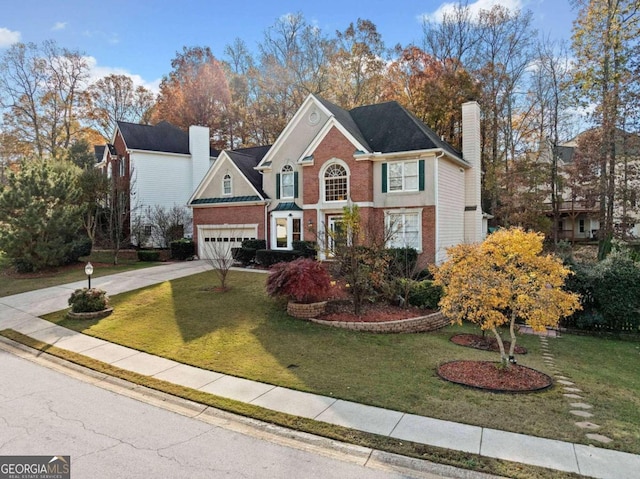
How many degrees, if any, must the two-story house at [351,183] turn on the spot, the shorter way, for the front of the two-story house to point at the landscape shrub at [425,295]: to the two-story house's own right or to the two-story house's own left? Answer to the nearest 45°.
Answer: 0° — it already faces it

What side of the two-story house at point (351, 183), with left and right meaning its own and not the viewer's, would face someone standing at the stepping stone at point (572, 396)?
front

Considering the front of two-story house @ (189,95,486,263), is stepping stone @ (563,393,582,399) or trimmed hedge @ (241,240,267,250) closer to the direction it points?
the stepping stone

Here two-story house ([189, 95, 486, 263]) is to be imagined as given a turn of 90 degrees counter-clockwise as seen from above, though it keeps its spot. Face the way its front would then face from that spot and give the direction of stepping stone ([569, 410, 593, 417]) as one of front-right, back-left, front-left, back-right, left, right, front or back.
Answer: right

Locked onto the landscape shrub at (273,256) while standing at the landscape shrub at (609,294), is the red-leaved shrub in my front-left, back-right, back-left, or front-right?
front-left

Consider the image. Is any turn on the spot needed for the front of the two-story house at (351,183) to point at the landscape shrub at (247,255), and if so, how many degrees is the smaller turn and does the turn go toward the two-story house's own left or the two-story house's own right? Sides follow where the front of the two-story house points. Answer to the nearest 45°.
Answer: approximately 90° to the two-story house's own right

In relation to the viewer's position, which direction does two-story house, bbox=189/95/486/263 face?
facing the viewer

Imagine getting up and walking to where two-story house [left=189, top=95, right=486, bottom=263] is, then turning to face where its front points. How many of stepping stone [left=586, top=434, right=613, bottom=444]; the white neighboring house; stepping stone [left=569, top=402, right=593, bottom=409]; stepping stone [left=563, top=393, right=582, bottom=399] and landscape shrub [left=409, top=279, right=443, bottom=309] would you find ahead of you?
4

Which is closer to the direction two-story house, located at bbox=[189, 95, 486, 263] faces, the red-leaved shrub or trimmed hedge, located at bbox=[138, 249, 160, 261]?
the red-leaved shrub

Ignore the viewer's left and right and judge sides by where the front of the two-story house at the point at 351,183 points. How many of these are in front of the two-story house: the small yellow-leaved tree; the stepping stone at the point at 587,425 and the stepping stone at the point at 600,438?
3

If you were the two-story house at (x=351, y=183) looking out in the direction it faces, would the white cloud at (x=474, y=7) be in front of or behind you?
behind

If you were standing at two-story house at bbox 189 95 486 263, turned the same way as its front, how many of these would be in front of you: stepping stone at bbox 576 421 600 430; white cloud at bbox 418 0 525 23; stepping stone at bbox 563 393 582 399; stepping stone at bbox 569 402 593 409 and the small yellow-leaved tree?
4

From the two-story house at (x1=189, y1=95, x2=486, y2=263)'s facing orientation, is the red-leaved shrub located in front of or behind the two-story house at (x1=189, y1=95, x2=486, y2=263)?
in front

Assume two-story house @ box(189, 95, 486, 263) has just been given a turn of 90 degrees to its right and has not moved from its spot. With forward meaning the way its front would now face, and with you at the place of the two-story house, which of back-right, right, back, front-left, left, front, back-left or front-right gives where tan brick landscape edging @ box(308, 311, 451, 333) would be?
left

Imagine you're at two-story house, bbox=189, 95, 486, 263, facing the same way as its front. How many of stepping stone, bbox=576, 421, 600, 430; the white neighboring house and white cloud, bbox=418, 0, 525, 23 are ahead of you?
1

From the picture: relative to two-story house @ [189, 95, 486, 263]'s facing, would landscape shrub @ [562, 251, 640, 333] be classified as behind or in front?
in front

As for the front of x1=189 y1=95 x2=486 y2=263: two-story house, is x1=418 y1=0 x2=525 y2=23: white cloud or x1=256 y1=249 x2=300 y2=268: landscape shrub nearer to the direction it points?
the landscape shrub

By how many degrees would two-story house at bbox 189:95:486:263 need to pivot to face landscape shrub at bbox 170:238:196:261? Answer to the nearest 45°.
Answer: approximately 90° to its right
